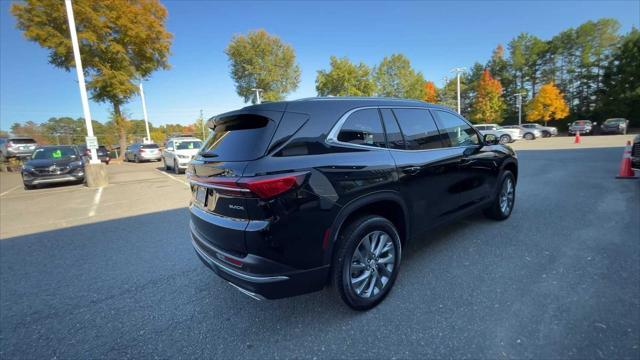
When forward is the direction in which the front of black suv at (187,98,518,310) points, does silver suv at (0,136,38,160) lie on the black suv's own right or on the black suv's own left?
on the black suv's own left

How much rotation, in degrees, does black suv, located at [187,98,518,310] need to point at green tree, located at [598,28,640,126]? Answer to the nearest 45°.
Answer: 0° — it already faces it

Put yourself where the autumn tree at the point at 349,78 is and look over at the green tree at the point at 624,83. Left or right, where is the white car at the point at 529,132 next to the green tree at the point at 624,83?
right

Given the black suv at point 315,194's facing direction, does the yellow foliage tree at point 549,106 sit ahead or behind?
ahead

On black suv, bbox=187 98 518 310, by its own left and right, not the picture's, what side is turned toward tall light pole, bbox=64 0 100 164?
left

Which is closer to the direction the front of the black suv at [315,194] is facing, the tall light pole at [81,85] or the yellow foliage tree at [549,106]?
the yellow foliage tree

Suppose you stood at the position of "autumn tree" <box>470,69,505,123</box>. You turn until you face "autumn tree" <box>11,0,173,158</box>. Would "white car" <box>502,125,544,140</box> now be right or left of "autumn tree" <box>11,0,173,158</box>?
left

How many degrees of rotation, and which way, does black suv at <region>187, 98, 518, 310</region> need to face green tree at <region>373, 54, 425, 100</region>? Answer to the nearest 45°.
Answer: approximately 45° to its left

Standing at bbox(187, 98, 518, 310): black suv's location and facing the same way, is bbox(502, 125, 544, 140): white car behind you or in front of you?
in front

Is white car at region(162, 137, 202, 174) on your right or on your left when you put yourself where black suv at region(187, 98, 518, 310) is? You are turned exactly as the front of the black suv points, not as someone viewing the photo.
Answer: on your left

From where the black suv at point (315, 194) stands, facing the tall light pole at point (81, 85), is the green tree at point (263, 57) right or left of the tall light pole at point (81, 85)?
right

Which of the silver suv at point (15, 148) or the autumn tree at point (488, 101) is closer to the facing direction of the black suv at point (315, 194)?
the autumn tree

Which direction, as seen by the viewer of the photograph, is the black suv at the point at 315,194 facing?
facing away from the viewer and to the right of the viewer

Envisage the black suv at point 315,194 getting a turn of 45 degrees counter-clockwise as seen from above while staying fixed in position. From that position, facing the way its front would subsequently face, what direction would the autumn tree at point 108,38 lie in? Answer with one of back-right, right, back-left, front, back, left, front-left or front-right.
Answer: front-left

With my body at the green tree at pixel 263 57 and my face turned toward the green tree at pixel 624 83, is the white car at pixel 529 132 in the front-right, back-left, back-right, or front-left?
front-right

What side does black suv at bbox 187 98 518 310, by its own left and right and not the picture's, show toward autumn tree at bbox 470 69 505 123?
front
